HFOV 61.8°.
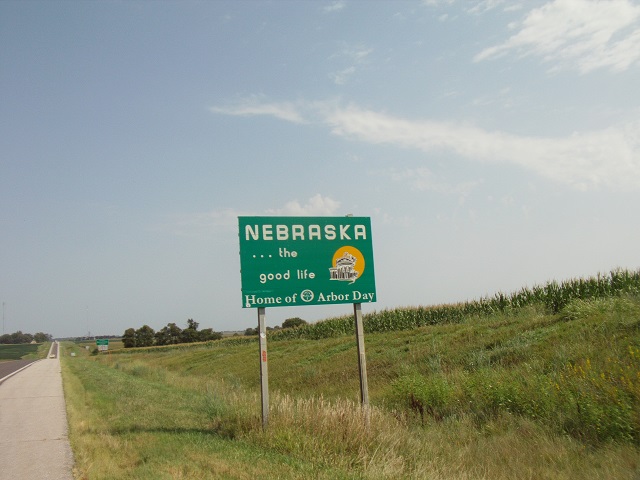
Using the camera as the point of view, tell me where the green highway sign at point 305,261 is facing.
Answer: facing the viewer
